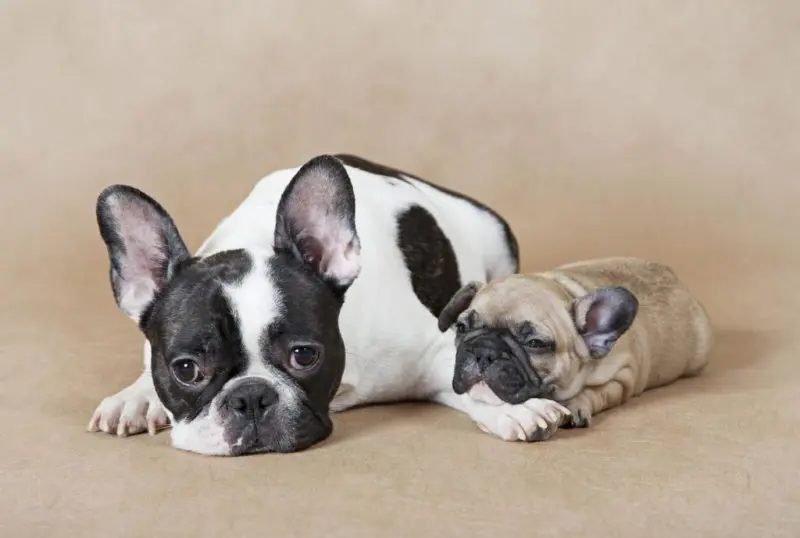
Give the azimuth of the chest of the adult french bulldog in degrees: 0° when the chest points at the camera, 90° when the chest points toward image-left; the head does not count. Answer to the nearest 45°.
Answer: approximately 45°

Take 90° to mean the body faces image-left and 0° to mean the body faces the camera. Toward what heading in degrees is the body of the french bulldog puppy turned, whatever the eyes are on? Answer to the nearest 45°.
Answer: approximately 45°

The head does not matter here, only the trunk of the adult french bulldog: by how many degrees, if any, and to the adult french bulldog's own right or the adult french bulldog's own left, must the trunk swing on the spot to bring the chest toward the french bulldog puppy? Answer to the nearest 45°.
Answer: approximately 135° to the adult french bulldog's own left
